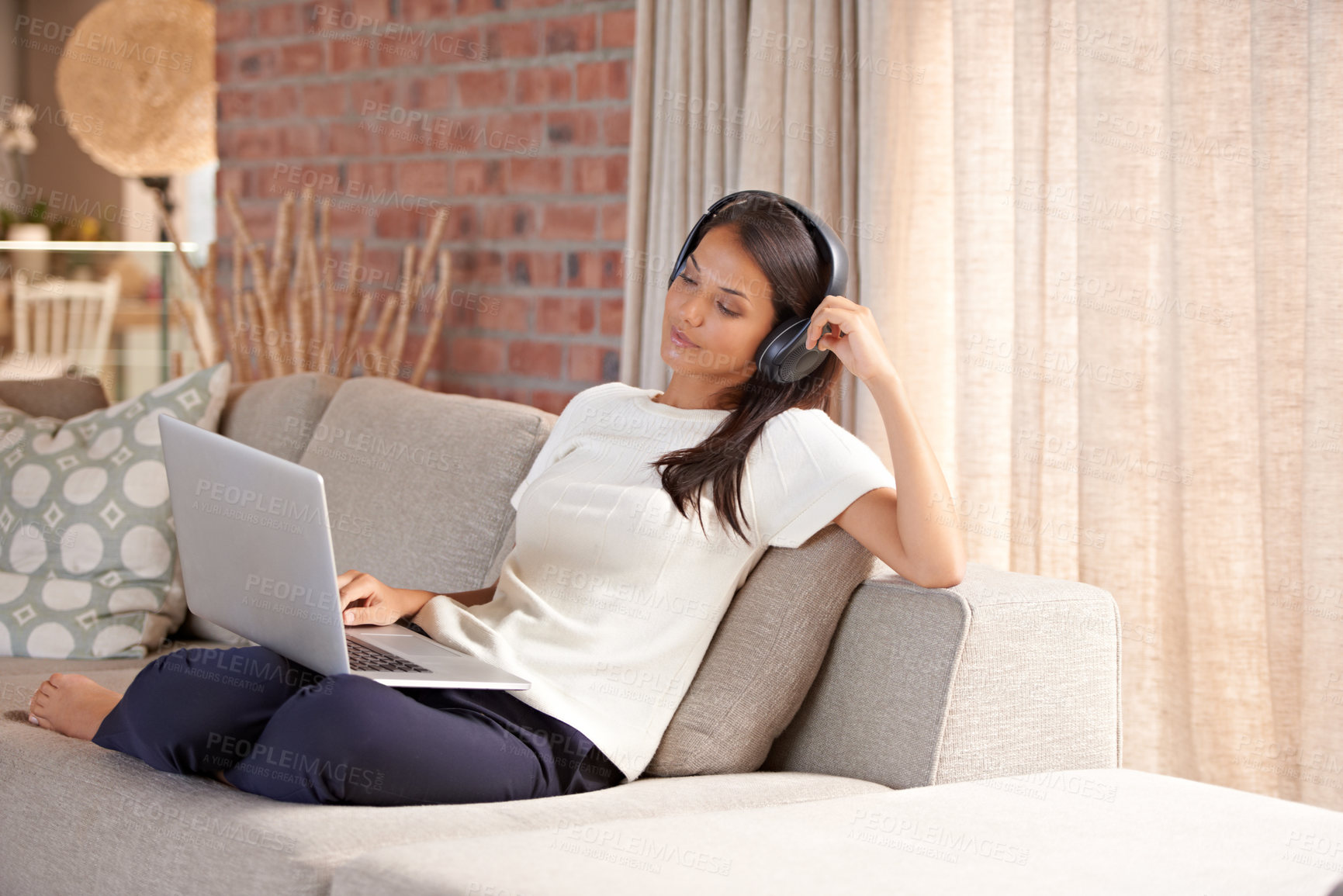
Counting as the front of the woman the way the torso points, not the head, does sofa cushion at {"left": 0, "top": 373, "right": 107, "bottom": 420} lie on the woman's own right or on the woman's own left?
on the woman's own right

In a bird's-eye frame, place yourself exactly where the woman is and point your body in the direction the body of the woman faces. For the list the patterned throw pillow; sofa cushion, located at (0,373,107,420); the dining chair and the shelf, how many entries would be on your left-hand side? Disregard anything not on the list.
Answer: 0

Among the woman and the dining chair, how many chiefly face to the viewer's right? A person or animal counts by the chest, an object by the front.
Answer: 0

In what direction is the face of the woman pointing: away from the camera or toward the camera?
toward the camera

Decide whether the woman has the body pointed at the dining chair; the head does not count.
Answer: no

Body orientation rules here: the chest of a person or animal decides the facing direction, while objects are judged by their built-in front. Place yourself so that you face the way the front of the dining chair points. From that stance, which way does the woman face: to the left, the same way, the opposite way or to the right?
the same way

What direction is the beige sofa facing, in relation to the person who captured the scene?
facing the viewer

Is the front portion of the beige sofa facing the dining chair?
no

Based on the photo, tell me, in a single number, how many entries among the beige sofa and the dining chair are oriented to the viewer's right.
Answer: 0

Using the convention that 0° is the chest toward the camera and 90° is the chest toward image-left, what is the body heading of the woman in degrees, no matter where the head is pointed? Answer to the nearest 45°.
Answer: approximately 45°

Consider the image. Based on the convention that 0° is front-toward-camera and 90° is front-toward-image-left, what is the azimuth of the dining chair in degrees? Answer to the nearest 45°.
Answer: approximately 45°

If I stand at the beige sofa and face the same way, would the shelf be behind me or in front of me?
behind

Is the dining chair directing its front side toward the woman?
no

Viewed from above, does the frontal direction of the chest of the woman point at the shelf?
no

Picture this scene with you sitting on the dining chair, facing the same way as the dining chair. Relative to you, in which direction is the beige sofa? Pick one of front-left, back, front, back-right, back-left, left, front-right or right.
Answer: front-left
